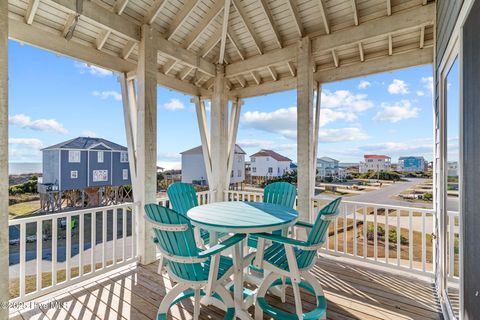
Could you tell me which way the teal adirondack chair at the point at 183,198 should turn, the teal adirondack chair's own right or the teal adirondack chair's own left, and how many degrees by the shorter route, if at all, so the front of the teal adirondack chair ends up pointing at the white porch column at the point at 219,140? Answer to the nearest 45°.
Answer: approximately 90° to the teal adirondack chair's own left

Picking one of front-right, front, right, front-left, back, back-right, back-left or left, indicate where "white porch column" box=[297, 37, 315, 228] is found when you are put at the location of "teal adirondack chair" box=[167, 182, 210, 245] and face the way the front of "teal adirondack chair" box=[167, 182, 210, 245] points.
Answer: front-left

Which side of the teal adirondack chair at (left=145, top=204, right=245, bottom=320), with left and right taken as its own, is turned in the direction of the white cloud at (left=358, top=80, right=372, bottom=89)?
front

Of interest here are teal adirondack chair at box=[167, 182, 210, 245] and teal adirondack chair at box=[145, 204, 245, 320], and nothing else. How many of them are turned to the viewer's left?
0

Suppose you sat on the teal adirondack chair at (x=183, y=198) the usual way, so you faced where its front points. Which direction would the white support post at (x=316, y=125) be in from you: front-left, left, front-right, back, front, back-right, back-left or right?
front-left

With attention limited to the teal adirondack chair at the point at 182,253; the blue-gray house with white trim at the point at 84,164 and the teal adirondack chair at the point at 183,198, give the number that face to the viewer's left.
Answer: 0

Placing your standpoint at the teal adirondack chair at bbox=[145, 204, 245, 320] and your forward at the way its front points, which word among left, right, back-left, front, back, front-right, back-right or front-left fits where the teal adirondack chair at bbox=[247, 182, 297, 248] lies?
front

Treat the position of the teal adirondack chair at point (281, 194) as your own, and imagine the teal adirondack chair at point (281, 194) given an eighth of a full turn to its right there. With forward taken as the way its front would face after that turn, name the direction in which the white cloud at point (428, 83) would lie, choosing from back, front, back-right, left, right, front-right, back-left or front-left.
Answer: back

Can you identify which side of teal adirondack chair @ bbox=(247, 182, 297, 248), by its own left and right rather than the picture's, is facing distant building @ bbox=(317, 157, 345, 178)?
back

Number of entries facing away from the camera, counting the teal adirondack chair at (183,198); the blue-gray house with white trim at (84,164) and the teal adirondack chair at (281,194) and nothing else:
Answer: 0

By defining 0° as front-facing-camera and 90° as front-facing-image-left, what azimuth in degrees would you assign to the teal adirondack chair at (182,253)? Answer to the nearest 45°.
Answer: approximately 225°

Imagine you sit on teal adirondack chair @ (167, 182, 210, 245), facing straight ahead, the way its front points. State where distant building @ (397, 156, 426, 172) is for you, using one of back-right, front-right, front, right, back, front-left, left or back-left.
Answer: front-left

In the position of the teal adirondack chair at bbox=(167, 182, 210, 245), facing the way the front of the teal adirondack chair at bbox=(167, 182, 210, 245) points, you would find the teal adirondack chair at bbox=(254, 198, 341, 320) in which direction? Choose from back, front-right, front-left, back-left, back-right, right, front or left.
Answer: front

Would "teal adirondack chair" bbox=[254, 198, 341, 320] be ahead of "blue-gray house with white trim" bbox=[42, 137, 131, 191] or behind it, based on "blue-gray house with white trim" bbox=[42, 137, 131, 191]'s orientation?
ahead

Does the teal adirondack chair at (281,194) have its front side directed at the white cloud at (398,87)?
no

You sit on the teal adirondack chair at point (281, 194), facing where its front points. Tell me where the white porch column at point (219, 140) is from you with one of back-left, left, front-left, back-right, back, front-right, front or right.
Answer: right

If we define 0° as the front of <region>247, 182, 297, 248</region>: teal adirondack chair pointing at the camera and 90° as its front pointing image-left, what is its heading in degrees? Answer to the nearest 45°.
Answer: approximately 45°

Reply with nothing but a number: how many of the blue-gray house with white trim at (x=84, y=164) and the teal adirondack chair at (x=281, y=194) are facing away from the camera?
0

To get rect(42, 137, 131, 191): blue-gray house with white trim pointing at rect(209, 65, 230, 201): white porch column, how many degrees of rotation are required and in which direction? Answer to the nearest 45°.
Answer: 0° — it already faces it

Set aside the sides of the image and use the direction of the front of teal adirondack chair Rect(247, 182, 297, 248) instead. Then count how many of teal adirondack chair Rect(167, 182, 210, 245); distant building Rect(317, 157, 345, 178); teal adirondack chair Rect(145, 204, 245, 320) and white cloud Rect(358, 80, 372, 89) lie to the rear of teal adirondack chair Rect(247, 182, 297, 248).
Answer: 2

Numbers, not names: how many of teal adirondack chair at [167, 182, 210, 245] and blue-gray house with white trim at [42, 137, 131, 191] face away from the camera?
0

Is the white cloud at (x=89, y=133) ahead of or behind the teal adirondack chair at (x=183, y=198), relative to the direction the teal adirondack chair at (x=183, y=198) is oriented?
behind
